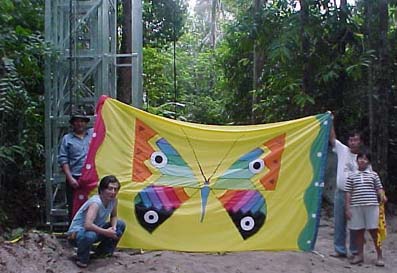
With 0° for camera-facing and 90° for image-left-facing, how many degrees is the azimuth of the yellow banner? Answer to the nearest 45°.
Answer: approximately 0°

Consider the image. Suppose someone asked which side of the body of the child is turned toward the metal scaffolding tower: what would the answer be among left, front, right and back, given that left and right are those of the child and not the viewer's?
right

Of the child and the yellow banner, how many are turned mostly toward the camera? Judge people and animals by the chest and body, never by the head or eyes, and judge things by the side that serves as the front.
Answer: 2

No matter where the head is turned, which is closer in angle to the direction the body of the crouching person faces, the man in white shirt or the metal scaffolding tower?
the man in white shirt

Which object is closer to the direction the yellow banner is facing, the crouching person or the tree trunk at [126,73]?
the crouching person

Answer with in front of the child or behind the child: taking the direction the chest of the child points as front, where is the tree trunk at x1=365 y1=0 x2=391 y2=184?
behind

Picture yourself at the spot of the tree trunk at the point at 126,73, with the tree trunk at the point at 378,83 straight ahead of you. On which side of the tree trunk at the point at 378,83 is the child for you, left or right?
right

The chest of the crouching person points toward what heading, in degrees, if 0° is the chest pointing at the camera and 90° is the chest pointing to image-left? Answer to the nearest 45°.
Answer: approximately 315°

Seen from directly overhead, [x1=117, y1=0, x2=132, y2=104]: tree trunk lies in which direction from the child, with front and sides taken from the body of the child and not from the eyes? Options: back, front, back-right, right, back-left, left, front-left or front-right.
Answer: back-right

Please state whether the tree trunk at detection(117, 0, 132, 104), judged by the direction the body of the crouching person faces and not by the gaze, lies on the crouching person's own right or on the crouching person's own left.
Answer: on the crouching person's own left

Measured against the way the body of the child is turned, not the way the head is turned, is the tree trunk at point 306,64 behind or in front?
behind
